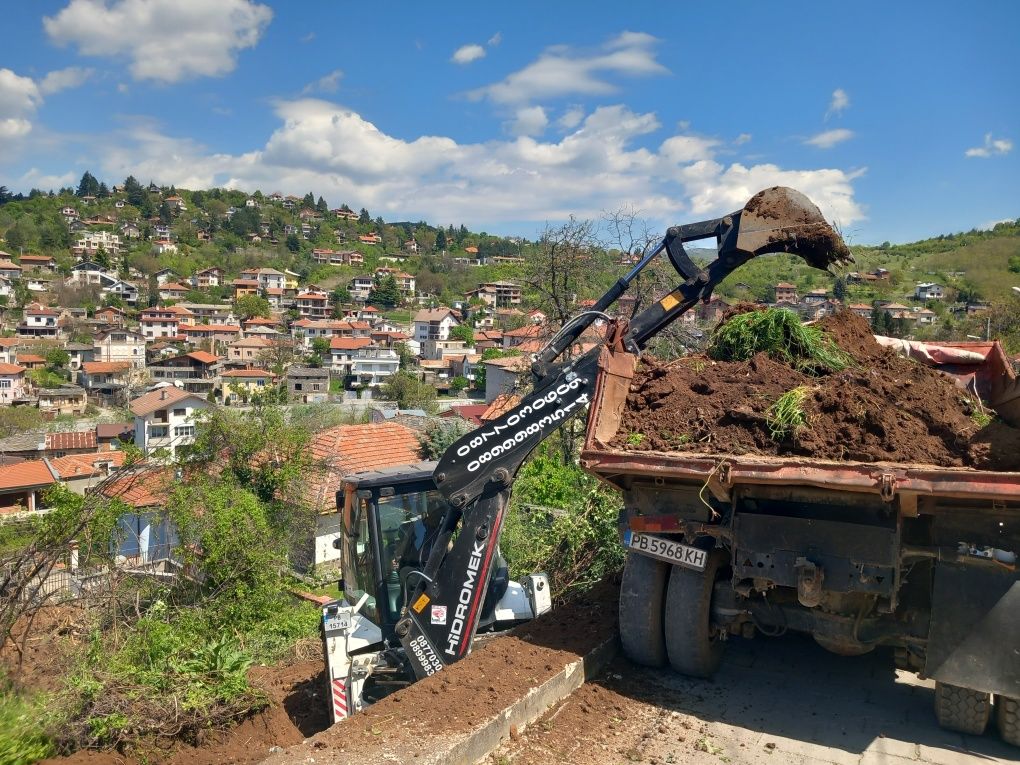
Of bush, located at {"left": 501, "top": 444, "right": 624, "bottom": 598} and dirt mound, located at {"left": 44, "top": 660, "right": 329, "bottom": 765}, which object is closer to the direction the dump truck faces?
the bush

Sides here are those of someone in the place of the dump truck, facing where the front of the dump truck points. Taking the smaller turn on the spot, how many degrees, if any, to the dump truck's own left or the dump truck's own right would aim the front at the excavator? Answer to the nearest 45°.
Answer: approximately 90° to the dump truck's own left

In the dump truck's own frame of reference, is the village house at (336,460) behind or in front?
in front

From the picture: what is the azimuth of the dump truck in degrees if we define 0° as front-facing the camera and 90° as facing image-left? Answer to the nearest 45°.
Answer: approximately 180°
